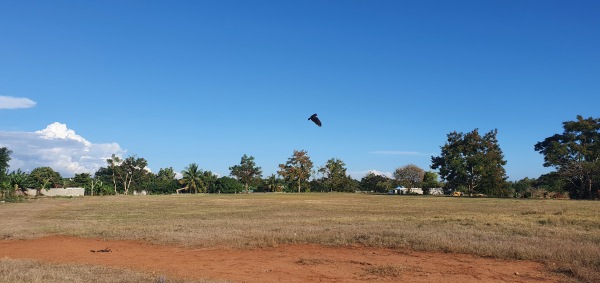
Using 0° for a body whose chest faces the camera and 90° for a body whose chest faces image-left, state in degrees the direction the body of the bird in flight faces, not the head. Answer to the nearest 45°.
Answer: approximately 90°
